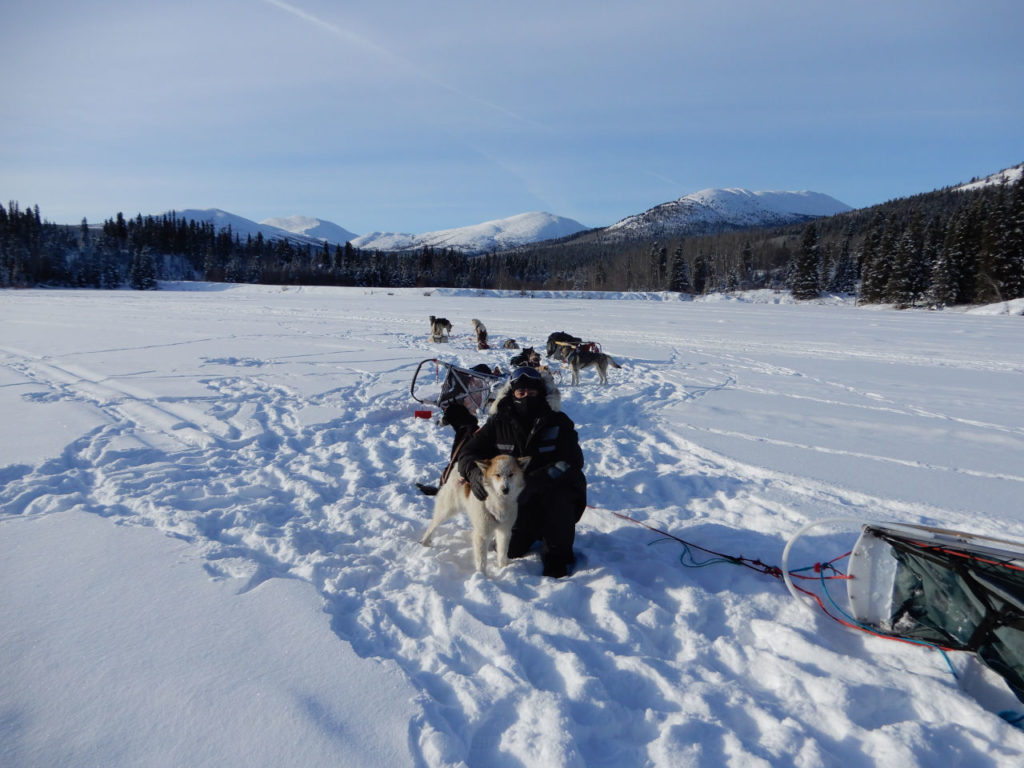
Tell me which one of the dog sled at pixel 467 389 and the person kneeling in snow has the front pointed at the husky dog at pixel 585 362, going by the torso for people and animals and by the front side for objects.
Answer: the dog sled

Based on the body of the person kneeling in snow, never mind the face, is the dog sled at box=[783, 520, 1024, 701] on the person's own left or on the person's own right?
on the person's own left

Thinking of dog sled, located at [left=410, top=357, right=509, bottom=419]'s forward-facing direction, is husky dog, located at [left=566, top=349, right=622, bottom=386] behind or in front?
in front

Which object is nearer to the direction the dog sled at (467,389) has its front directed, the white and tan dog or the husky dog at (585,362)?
the husky dog

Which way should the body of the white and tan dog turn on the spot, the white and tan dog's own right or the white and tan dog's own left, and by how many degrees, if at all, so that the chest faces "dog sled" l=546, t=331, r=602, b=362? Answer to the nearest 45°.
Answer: approximately 135° to the white and tan dog's own left

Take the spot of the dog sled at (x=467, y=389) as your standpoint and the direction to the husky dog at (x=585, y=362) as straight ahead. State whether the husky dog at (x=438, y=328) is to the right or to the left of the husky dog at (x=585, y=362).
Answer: left

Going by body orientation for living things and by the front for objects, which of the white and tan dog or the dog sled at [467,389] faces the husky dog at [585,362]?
the dog sled

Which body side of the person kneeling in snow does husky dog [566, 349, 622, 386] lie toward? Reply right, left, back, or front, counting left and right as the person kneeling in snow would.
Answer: back

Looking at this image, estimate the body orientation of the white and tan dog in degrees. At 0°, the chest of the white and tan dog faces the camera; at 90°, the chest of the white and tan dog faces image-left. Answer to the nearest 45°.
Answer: approximately 315°

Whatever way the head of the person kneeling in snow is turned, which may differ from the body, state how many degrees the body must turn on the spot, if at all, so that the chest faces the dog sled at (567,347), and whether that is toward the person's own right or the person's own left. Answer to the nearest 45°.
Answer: approximately 180°

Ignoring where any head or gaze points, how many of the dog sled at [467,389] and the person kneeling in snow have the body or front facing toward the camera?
1

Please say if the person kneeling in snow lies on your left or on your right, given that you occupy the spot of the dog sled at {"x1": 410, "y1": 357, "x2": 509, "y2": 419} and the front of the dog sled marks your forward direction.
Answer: on your right

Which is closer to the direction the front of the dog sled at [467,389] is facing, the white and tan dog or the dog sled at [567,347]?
the dog sled

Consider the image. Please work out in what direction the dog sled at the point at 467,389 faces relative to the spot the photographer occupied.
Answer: facing away from the viewer and to the right of the viewer

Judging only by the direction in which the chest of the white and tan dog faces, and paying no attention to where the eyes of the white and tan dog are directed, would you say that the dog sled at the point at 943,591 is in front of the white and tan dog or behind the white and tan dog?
in front
